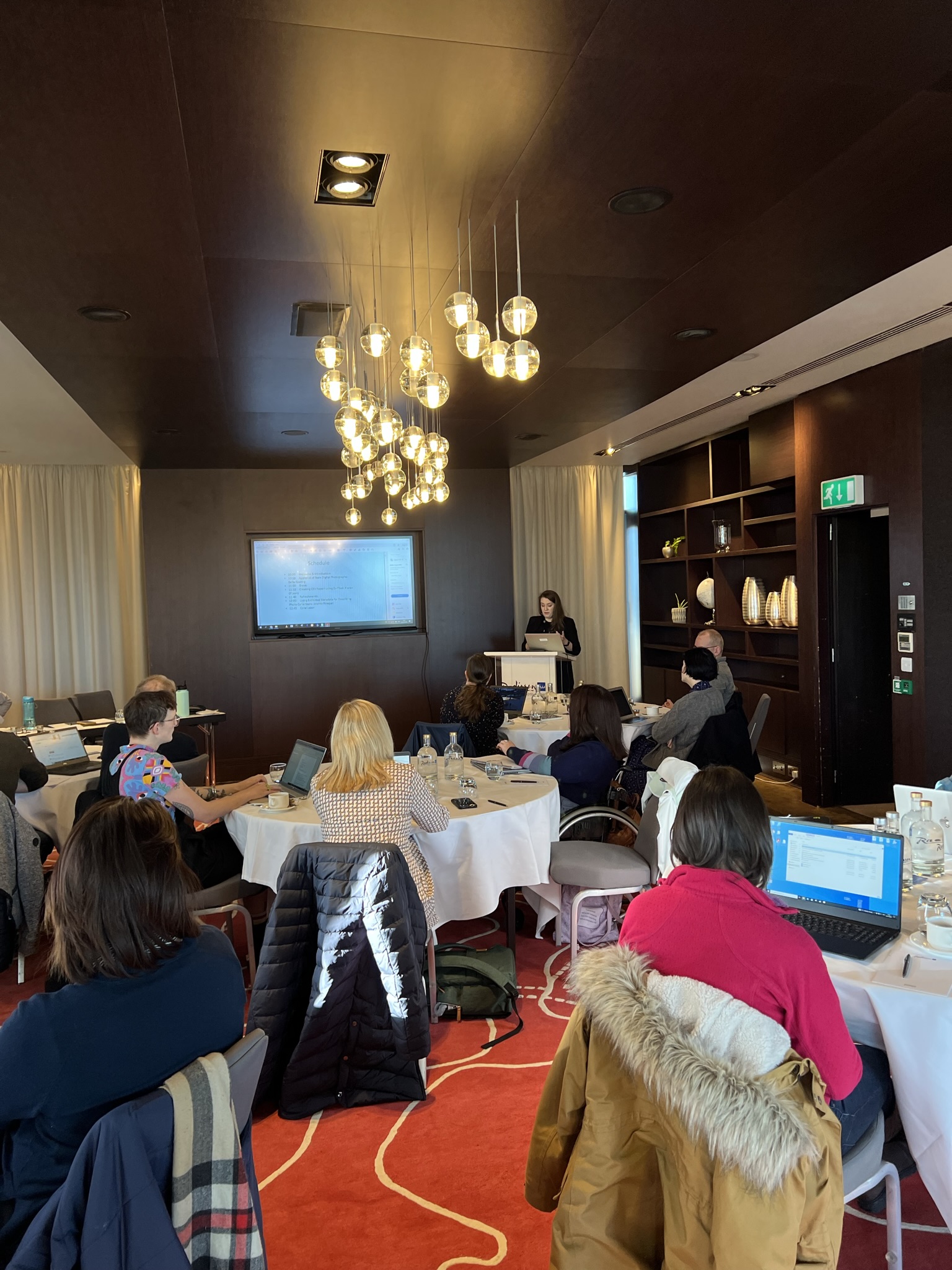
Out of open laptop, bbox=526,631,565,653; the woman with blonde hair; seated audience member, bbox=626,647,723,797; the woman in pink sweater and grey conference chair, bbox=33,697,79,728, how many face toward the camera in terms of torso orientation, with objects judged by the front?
1

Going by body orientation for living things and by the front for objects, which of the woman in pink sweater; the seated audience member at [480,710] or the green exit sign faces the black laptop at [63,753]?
the green exit sign

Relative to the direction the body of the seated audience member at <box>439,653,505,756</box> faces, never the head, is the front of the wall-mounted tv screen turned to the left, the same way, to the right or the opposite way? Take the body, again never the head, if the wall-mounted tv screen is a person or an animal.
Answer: the opposite way

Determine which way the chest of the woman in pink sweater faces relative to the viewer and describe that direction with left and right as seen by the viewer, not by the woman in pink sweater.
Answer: facing away from the viewer and to the right of the viewer

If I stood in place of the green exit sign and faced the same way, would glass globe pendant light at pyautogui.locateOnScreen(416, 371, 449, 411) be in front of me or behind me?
in front

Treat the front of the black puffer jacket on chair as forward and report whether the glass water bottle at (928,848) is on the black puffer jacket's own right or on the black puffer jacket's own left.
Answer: on the black puffer jacket's own right

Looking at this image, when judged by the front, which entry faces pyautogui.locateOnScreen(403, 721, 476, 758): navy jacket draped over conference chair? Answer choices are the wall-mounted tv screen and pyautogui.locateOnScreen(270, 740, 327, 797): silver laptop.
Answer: the wall-mounted tv screen

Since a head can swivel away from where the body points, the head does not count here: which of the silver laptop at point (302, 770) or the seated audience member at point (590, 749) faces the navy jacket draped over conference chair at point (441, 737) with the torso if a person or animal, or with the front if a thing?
the seated audience member

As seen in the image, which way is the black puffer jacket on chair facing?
away from the camera

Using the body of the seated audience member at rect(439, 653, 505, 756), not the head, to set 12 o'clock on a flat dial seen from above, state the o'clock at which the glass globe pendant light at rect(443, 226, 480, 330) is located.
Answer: The glass globe pendant light is roughly at 6 o'clock from the seated audience member.

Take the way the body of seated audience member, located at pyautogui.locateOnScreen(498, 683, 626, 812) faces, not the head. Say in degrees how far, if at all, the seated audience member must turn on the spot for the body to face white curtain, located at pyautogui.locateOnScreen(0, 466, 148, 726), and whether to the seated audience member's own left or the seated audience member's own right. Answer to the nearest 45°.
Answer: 0° — they already face it
